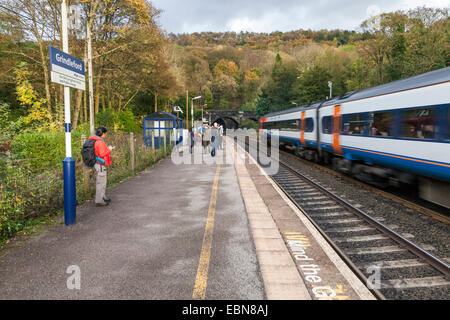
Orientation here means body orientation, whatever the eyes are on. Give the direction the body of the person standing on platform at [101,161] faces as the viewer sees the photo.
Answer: to the viewer's right

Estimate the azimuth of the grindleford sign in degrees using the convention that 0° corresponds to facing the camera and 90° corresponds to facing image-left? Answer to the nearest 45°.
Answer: approximately 315°

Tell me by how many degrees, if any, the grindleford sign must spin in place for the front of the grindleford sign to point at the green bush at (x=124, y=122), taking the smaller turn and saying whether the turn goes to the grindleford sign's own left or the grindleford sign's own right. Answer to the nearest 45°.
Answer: approximately 135° to the grindleford sign's own left

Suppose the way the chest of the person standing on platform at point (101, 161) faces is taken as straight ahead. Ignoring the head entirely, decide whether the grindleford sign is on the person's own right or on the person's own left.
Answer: on the person's own right

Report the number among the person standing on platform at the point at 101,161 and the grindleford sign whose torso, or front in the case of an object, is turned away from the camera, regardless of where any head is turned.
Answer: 0

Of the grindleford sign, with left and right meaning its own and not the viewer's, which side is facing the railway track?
front

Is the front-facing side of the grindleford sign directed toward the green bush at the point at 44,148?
no

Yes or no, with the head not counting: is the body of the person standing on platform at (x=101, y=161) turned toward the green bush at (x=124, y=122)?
no

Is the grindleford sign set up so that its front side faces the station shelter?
no

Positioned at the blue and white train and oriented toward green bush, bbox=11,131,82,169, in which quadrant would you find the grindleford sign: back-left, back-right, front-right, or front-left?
front-left

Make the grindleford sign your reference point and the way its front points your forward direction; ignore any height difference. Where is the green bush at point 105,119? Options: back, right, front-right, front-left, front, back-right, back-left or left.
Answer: back-left

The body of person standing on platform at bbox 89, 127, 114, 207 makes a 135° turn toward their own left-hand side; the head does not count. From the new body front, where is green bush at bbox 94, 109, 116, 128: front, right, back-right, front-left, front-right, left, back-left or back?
front-right
